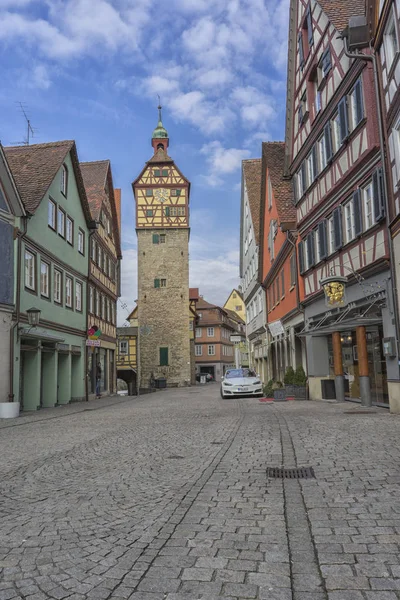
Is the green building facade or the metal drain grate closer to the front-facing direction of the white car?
the metal drain grate

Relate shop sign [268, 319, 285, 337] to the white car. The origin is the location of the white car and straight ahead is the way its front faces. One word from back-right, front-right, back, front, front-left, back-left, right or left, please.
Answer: back-left

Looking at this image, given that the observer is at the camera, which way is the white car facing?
facing the viewer

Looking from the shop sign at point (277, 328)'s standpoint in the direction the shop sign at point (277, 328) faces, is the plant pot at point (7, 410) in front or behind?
in front

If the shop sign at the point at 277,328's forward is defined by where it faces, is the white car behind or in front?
in front

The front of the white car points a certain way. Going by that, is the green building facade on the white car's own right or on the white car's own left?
on the white car's own right

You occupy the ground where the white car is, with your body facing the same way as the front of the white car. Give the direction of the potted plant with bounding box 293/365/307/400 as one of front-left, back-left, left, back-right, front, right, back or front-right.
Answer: front-left

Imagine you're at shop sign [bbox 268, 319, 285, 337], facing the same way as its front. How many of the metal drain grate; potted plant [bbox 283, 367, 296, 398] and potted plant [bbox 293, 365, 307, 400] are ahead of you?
3

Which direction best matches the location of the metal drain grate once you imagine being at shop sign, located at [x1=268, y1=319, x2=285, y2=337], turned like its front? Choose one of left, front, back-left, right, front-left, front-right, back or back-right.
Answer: front

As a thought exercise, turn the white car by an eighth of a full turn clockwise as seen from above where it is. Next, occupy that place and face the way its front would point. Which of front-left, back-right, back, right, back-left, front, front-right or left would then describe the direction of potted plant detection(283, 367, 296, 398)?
left

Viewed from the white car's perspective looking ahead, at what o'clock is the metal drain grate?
The metal drain grate is roughly at 12 o'clock from the white car.

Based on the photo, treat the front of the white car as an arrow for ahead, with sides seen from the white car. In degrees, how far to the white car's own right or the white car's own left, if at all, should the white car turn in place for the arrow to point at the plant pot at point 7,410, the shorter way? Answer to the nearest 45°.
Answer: approximately 45° to the white car's own right
